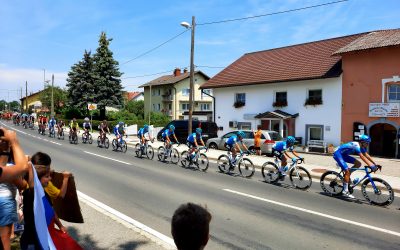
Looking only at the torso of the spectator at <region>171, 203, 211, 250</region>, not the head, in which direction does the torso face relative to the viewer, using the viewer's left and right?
facing away from the viewer

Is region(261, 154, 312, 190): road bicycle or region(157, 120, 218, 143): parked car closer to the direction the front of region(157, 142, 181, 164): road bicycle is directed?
the road bicycle

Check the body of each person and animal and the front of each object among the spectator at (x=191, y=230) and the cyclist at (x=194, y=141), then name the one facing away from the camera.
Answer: the spectator

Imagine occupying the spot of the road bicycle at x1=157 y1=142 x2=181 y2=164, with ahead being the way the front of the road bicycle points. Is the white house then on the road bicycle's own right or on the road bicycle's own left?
on the road bicycle's own left

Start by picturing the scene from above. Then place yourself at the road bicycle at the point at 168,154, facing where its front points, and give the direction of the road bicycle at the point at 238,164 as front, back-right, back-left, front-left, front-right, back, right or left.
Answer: front

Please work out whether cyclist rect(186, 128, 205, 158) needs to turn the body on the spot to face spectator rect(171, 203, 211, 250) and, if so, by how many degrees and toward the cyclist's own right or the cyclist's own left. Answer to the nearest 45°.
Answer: approximately 45° to the cyclist's own right

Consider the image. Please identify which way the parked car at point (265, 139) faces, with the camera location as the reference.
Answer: facing away from the viewer and to the left of the viewer

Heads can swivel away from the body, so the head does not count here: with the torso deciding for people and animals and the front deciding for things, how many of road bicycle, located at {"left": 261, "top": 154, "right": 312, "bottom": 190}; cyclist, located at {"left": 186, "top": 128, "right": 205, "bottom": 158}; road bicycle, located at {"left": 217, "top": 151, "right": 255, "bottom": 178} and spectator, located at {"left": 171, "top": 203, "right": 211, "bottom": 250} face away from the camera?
1

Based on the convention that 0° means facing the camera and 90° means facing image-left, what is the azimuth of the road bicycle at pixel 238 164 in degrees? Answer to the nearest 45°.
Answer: approximately 315°

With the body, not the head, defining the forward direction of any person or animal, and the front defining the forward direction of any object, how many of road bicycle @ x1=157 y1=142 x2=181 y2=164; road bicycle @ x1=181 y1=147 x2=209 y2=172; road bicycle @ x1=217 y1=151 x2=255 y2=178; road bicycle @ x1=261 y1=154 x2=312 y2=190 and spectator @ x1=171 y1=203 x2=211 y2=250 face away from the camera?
1

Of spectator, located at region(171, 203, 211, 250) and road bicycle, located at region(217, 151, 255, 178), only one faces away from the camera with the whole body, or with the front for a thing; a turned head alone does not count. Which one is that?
the spectator

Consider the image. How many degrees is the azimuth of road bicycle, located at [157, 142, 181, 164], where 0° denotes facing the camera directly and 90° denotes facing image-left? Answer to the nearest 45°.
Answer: approximately 315°

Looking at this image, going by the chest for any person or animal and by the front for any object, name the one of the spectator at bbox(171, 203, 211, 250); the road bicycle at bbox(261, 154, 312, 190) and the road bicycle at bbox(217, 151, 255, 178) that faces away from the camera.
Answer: the spectator

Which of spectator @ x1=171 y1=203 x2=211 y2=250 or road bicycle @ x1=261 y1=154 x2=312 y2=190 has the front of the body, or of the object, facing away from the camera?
the spectator

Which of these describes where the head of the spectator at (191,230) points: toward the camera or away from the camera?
away from the camera

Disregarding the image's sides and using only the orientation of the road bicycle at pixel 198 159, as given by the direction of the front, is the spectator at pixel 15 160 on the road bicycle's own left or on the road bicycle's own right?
on the road bicycle's own right

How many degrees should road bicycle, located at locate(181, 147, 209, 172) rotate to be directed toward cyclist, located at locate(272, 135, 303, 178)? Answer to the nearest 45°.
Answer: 0° — it already faces them

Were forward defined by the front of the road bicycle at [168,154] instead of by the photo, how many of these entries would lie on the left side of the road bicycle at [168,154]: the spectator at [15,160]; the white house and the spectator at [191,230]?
1
